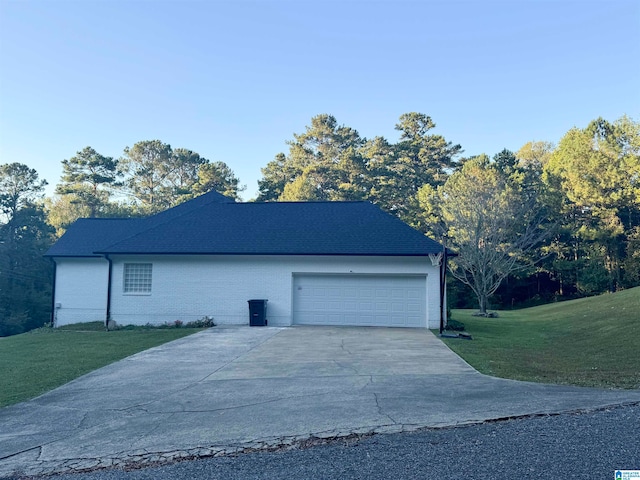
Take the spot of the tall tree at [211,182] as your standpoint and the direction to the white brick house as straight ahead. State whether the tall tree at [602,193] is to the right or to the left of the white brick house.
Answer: left

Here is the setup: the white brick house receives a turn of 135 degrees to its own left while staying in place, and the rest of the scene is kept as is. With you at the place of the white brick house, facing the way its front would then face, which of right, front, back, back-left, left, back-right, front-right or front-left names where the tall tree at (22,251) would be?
left

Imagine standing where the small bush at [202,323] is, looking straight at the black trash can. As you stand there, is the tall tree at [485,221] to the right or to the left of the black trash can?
left

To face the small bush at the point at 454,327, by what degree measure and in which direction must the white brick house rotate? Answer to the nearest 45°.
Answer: approximately 90° to its left

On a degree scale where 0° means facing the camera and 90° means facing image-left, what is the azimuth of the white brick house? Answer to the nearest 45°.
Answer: approximately 0°

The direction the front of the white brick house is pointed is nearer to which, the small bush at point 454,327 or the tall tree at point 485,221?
the small bush

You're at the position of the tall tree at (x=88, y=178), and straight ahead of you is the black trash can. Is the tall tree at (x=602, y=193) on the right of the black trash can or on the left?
left

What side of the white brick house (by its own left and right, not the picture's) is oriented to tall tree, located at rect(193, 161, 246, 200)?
back

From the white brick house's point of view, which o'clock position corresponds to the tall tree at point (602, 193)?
The tall tree is roughly at 8 o'clock from the white brick house.

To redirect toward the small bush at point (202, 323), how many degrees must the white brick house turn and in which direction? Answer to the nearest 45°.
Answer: approximately 90° to its right

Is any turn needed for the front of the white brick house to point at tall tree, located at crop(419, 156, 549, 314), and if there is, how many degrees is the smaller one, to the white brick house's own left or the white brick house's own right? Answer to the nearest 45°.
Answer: approximately 135° to the white brick house's own left

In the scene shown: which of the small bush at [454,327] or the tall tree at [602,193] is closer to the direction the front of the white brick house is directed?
the small bush
